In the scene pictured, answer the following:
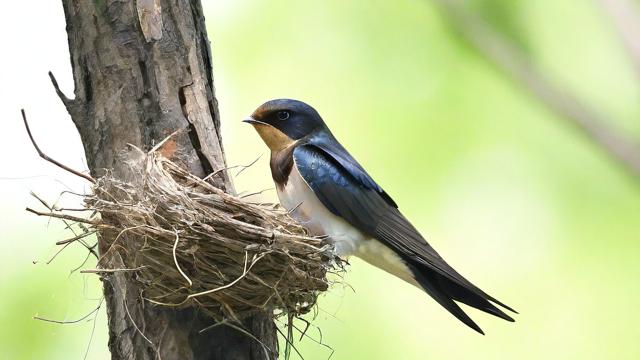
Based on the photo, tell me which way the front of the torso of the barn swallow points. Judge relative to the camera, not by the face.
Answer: to the viewer's left

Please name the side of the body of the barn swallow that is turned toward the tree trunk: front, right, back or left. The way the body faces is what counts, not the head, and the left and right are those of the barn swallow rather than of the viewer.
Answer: front
